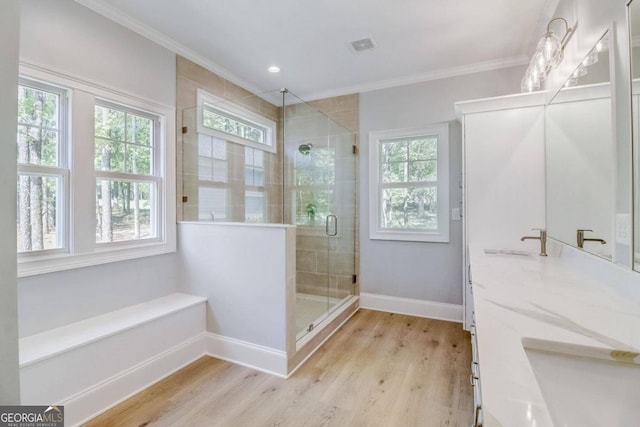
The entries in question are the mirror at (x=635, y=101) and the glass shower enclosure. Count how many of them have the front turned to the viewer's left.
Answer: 1

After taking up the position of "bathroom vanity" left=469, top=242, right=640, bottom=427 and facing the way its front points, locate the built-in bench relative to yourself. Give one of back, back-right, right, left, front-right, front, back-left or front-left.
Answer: front

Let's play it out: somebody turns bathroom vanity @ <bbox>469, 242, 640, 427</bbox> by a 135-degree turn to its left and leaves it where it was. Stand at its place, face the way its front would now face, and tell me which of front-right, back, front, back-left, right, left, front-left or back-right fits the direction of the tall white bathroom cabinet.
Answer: back-left

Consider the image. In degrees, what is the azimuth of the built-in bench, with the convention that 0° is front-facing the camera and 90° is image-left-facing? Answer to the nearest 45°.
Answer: approximately 315°

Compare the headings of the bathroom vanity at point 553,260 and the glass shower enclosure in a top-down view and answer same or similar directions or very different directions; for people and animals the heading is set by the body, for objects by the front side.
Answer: very different directions

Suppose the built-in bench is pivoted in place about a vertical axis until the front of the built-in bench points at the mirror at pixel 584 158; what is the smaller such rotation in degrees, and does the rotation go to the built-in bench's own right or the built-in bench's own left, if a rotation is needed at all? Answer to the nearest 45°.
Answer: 0° — it already faces it

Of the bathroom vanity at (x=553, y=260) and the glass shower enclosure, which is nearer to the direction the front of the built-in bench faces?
the bathroom vanity

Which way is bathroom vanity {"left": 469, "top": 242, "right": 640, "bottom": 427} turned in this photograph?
to the viewer's left

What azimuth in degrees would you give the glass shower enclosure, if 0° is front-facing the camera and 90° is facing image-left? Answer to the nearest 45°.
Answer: approximately 315°

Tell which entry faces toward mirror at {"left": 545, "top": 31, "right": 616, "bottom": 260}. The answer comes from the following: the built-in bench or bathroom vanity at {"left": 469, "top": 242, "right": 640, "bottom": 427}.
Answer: the built-in bench

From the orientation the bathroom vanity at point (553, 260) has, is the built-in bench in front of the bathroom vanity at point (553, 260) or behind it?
in front

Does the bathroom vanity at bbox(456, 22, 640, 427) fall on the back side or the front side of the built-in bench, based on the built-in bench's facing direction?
on the front side

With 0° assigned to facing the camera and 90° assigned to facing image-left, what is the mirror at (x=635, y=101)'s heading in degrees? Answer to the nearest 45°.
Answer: approximately 90°
